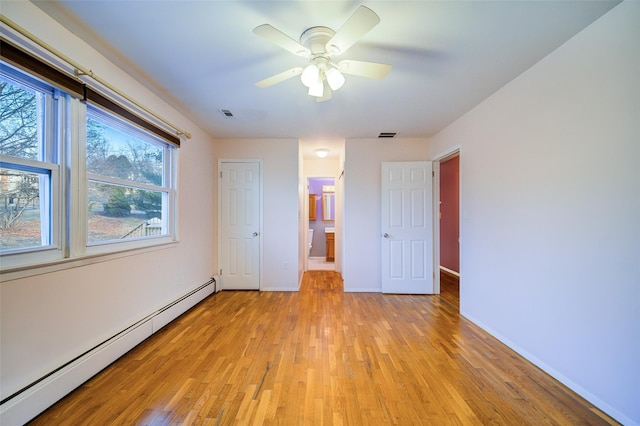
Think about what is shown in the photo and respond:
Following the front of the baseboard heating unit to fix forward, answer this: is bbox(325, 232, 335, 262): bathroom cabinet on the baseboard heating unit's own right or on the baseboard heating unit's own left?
on the baseboard heating unit's own left

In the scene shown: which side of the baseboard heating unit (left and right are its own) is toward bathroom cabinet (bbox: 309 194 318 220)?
left

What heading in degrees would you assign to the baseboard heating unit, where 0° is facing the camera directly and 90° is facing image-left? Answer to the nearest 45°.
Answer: approximately 315°

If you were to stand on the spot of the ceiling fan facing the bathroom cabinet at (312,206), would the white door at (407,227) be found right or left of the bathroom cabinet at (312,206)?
right

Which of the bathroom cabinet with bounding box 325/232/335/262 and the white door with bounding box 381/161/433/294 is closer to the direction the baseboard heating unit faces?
the white door

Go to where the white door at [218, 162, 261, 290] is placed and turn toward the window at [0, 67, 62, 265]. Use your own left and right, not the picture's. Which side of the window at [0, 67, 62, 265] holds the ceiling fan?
left
